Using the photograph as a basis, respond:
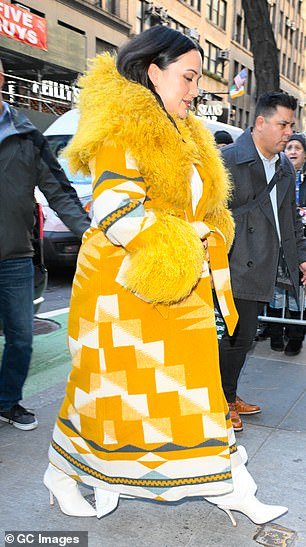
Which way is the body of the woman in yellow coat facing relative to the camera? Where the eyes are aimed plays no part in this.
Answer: to the viewer's right

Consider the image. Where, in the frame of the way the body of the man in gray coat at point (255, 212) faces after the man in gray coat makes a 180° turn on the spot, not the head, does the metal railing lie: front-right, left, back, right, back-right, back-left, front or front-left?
front-right

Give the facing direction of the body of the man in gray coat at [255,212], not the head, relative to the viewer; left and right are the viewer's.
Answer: facing the viewer and to the right of the viewer

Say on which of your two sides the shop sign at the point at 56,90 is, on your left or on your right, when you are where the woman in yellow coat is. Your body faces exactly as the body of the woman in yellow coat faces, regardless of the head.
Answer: on your left

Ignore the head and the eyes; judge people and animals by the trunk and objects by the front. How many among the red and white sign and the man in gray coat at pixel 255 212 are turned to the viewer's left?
0

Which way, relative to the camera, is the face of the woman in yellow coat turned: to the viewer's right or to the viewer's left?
to the viewer's right

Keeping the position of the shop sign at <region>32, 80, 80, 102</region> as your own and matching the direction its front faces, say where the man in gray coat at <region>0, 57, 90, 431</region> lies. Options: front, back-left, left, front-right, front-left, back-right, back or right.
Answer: front-right

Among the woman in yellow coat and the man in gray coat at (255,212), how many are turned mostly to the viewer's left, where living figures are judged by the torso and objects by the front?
0

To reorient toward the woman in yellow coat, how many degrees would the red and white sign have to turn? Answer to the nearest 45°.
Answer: approximately 45° to its right

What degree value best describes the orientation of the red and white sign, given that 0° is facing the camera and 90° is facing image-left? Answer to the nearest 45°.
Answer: approximately 315°

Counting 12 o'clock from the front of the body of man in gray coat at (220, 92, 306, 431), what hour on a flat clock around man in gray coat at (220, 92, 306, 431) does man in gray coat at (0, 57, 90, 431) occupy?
man in gray coat at (0, 57, 90, 431) is roughly at 4 o'clock from man in gray coat at (220, 92, 306, 431).
